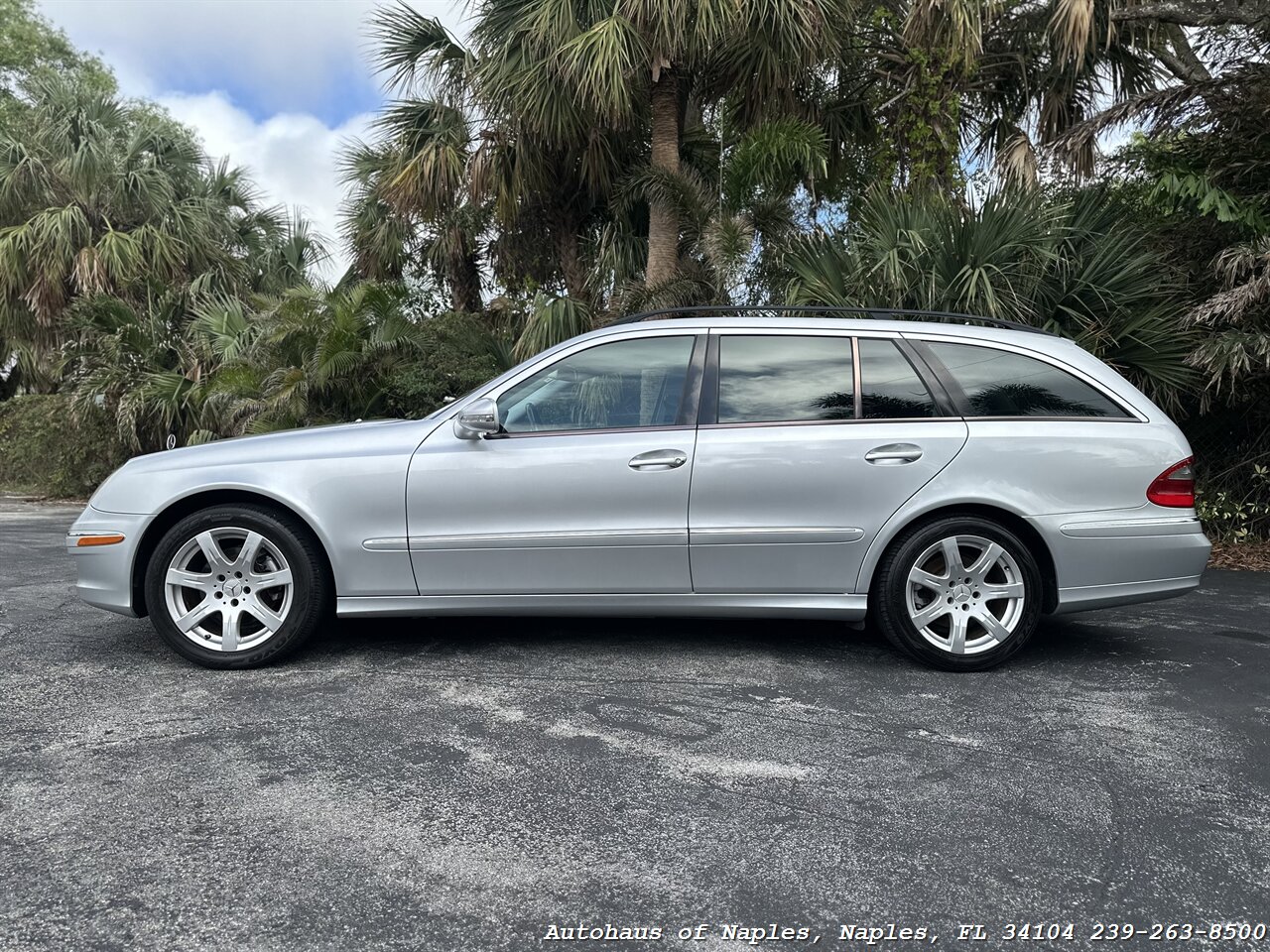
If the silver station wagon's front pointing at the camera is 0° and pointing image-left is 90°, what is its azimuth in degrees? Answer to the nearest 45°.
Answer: approximately 90°

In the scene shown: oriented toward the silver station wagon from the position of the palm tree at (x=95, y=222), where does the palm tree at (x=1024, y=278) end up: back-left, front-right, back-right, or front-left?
front-left

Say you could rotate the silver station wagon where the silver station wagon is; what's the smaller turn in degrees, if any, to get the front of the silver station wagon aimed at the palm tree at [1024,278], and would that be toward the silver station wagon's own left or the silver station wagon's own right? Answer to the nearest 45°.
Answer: approximately 135° to the silver station wagon's own right

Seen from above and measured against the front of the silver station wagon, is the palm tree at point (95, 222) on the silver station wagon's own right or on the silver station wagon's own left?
on the silver station wagon's own right

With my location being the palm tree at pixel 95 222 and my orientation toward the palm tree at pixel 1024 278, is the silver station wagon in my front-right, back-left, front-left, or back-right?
front-right
